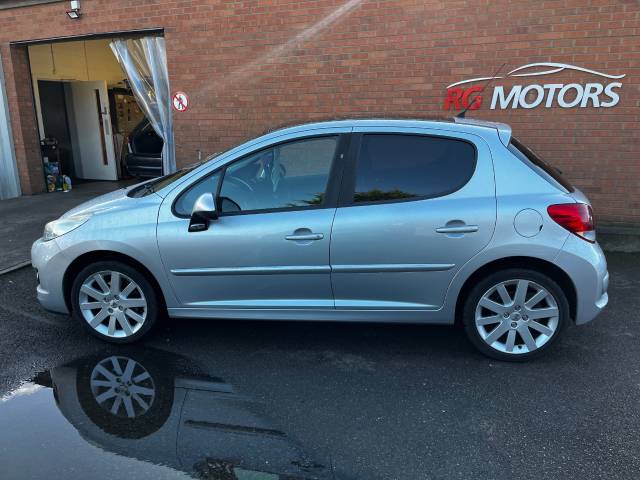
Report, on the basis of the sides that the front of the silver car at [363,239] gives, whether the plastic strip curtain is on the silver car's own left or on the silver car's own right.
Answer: on the silver car's own right

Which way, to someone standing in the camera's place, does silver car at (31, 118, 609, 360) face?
facing to the left of the viewer

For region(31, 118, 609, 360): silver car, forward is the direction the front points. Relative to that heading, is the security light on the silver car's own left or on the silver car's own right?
on the silver car's own right

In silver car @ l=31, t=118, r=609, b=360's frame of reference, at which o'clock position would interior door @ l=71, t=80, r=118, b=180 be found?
The interior door is roughly at 2 o'clock from the silver car.
